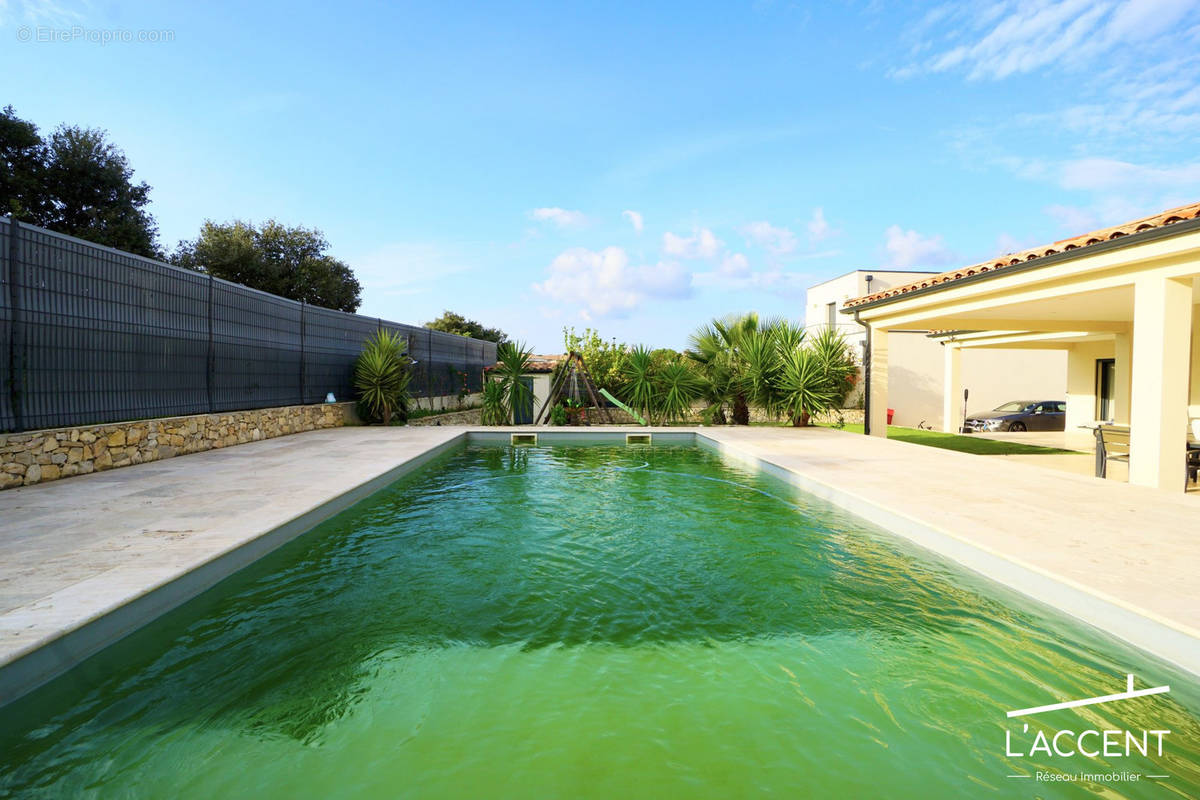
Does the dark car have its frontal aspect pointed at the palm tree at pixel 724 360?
yes

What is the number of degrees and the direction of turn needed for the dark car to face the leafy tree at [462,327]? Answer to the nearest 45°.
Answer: approximately 45° to its right

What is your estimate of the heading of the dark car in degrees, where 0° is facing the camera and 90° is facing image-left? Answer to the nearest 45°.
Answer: approximately 45°

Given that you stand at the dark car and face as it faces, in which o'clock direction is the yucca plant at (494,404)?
The yucca plant is roughly at 12 o'clock from the dark car.
